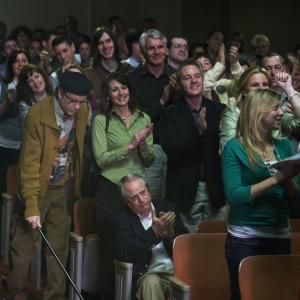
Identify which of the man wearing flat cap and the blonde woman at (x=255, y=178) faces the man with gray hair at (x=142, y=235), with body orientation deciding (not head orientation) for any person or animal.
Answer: the man wearing flat cap

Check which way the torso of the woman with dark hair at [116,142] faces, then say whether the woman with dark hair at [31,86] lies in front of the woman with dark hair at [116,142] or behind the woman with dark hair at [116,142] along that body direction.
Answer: behind

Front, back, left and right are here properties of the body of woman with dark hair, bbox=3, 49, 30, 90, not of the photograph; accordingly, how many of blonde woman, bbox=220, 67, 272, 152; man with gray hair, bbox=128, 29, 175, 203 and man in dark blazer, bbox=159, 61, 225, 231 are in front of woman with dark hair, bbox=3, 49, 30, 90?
3
